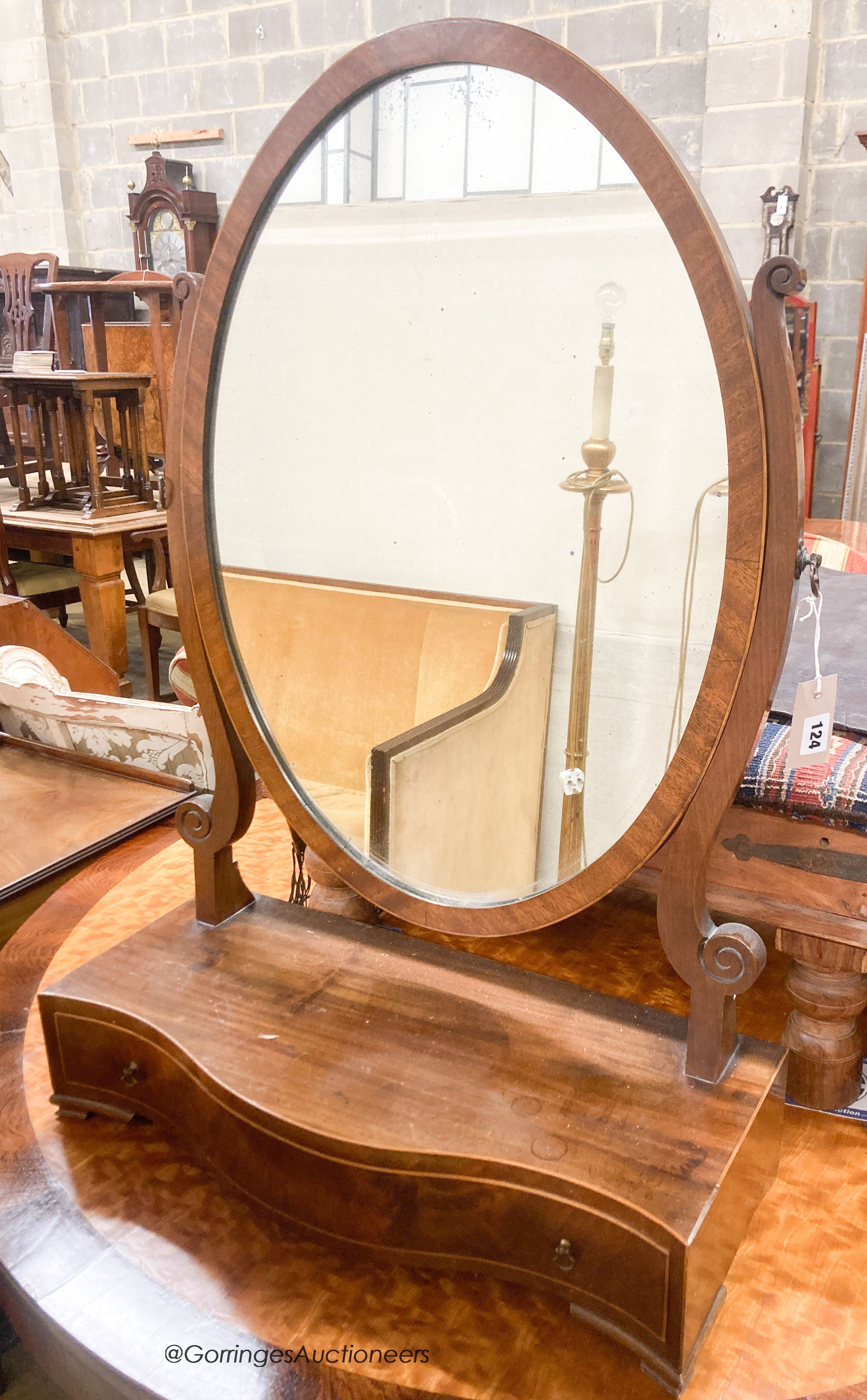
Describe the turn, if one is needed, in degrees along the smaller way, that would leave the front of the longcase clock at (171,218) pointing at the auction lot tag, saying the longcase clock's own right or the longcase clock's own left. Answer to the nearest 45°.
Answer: approximately 45° to the longcase clock's own left

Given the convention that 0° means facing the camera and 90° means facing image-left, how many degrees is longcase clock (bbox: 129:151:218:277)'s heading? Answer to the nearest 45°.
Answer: approximately 45°

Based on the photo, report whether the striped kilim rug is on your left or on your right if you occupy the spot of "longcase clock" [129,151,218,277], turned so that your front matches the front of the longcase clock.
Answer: on your left

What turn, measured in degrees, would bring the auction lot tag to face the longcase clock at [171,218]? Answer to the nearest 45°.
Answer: approximately 135° to its right

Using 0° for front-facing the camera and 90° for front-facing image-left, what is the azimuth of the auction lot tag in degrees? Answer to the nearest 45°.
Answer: approximately 0°
